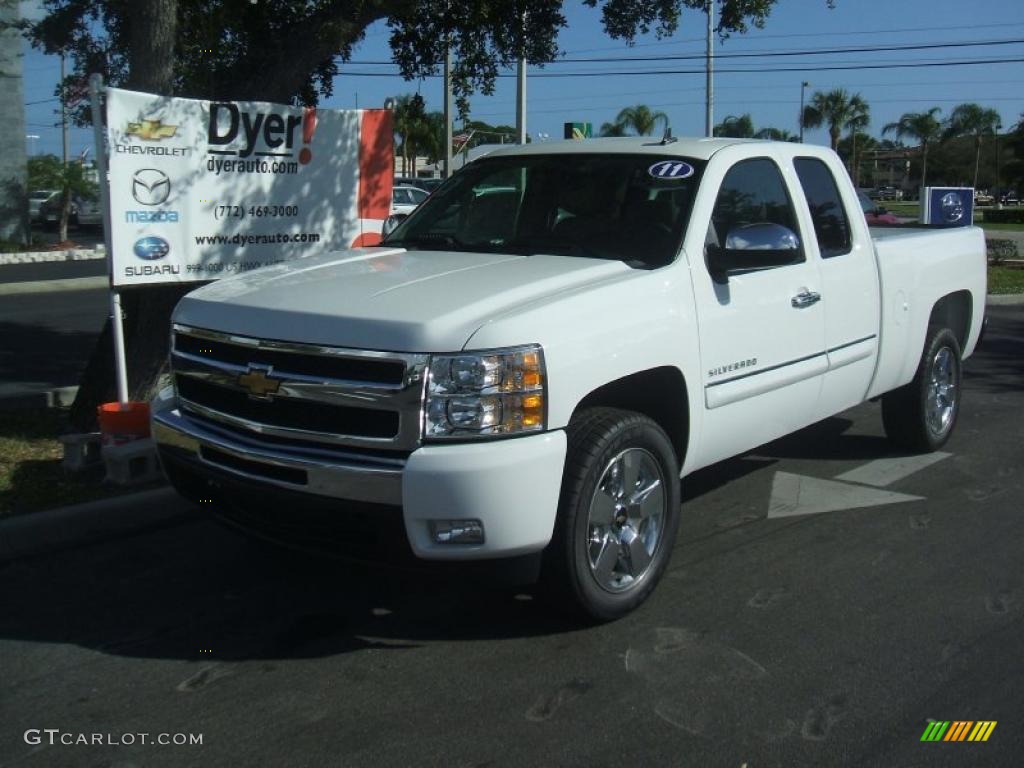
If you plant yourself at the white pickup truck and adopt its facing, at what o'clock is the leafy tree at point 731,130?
The leafy tree is roughly at 5 o'clock from the white pickup truck.

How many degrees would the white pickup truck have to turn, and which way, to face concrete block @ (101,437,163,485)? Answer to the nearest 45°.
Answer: approximately 90° to its right

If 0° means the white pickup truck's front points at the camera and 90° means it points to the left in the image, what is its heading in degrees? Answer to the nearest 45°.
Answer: approximately 45°

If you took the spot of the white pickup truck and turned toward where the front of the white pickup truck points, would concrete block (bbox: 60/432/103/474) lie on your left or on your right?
on your right

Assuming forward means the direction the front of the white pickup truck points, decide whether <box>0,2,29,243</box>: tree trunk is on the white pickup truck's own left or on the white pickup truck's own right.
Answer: on the white pickup truck's own right

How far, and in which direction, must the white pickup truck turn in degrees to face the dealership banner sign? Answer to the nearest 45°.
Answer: approximately 90° to its right
